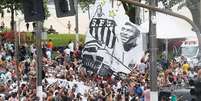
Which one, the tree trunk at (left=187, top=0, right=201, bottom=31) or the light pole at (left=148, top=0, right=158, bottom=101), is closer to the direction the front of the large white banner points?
the light pole

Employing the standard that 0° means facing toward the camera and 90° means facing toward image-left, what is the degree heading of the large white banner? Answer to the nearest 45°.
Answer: approximately 0°

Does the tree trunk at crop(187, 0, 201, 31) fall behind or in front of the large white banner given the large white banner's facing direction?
behind

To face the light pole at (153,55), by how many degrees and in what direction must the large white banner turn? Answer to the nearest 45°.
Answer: approximately 45° to its left
